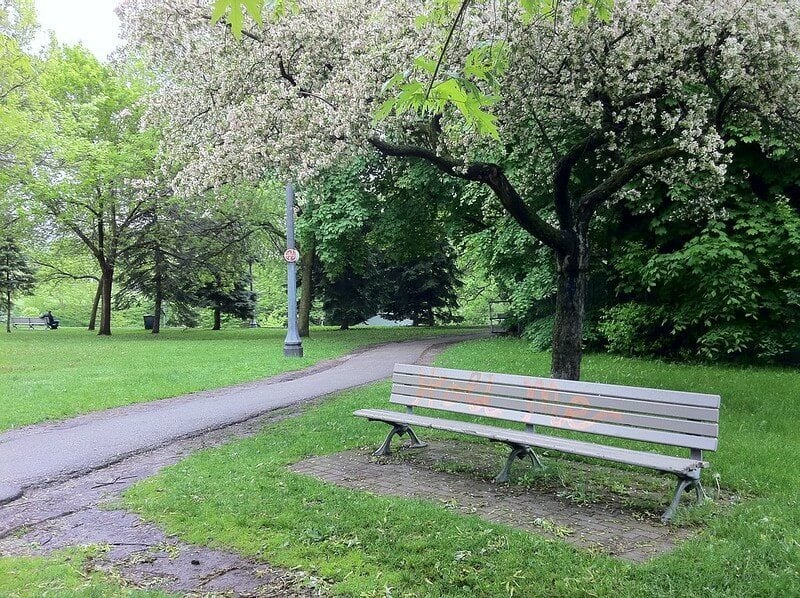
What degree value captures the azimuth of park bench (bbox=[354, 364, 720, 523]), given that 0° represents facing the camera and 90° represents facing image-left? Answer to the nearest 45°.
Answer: approximately 45°

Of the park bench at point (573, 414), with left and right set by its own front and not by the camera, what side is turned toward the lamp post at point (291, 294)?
right

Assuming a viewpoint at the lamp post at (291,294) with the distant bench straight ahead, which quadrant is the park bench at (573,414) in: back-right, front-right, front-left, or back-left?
back-left

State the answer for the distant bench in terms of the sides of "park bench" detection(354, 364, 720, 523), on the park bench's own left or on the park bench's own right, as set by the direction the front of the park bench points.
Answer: on the park bench's own right

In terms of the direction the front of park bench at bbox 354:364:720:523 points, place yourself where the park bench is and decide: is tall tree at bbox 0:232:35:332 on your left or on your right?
on your right

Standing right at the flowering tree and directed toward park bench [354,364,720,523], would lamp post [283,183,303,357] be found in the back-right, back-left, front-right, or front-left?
back-right
